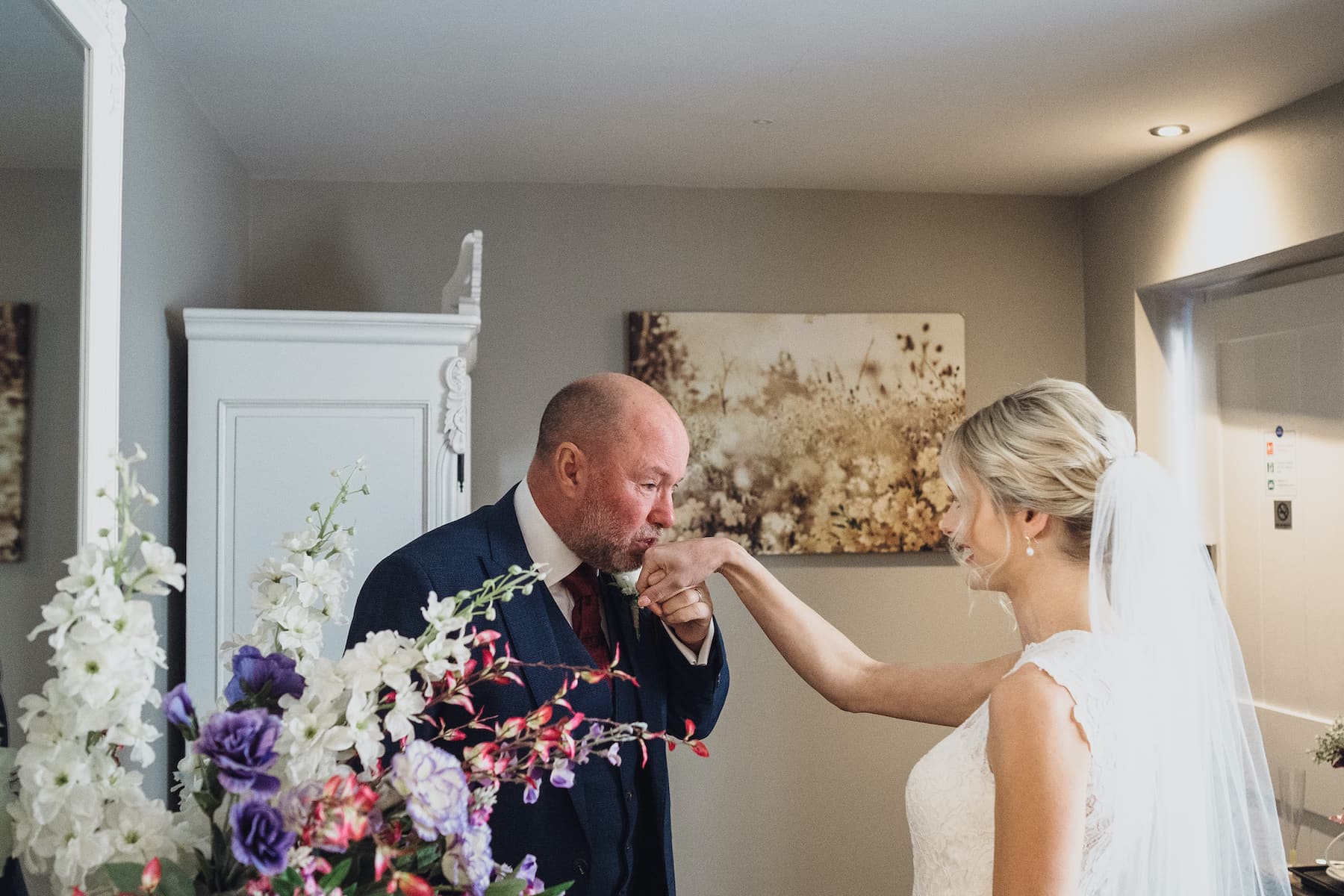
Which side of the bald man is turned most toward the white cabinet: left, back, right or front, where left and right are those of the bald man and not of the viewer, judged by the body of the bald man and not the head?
back

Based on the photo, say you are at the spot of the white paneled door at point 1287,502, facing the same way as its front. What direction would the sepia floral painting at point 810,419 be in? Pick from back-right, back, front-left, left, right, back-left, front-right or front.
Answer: front-right

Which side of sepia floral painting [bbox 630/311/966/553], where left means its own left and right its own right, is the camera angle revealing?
front

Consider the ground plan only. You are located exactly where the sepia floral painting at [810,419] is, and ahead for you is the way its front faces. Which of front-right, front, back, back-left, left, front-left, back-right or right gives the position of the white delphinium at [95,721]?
front

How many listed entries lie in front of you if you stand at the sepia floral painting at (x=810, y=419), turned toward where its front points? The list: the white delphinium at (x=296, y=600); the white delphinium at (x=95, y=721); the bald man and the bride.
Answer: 4

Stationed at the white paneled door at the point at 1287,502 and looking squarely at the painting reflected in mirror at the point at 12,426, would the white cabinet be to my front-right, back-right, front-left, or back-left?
front-right

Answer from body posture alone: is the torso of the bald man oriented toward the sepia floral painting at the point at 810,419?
no

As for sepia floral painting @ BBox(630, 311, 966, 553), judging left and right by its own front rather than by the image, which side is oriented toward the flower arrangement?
front

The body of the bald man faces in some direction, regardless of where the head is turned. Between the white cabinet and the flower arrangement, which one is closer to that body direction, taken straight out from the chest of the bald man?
the flower arrangement

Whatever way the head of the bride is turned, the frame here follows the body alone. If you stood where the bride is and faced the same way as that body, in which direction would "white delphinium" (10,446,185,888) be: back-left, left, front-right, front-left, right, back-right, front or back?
front-left

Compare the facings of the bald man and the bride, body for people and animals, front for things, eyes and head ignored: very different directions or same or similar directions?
very different directions
